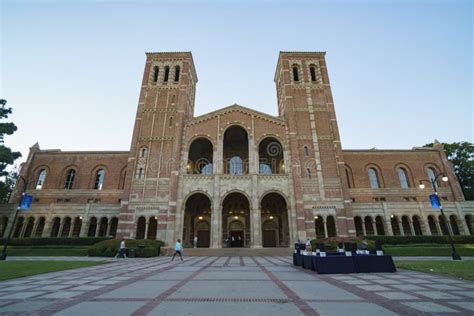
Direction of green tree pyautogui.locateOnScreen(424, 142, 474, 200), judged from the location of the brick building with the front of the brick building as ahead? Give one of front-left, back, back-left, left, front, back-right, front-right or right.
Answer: left

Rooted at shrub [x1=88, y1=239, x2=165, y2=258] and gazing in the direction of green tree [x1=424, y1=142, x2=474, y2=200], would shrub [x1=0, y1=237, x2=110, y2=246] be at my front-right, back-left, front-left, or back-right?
back-left

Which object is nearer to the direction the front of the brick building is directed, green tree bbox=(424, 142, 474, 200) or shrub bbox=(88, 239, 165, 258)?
the shrub

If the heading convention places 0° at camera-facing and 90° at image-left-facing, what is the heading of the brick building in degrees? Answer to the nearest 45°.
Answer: approximately 0°

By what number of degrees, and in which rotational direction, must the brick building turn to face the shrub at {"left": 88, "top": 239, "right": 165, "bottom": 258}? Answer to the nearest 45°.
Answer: approximately 45° to its right
